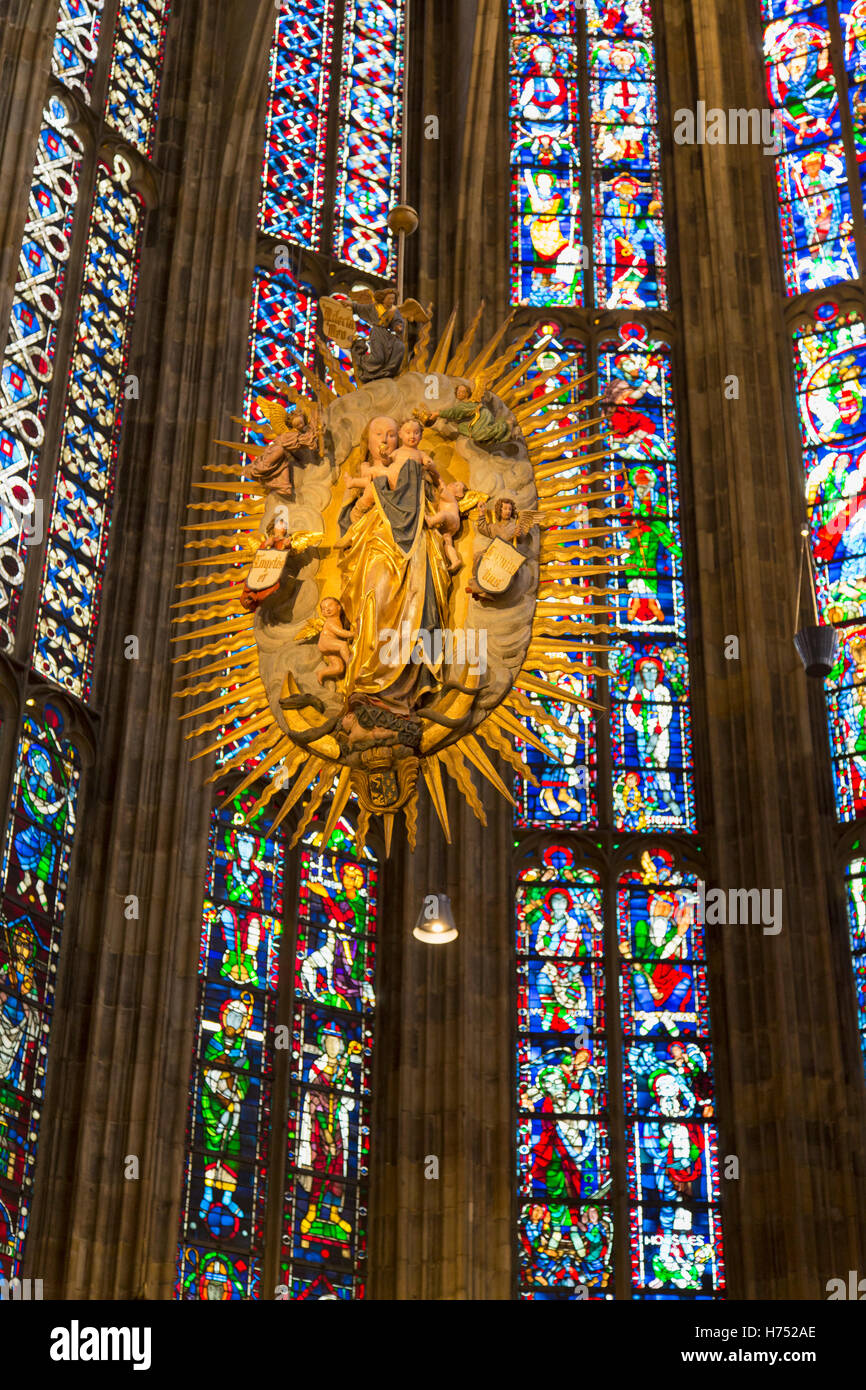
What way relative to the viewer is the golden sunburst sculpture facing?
toward the camera

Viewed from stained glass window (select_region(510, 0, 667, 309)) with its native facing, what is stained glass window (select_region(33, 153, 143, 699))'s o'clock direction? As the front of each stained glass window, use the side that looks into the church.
stained glass window (select_region(33, 153, 143, 699)) is roughly at 2 o'clock from stained glass window (select_region(510, 0, 667, 309)).

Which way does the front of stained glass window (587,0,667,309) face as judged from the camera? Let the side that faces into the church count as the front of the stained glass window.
facing the viewer

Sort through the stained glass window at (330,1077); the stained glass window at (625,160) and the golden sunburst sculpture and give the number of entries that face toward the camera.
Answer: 3

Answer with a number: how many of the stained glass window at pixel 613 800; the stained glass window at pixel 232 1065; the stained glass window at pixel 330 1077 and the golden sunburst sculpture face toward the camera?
4

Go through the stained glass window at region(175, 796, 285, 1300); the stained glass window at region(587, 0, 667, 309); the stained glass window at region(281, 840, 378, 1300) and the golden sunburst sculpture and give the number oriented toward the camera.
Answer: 4

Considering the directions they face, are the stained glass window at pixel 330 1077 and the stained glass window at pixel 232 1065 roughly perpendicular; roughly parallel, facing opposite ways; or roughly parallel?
roughly parallel

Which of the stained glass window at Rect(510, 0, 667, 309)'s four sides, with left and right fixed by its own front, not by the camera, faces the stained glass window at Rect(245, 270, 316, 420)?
right

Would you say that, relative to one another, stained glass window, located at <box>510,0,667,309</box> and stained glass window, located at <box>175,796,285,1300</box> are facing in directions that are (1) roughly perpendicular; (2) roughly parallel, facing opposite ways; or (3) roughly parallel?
roughly parallel

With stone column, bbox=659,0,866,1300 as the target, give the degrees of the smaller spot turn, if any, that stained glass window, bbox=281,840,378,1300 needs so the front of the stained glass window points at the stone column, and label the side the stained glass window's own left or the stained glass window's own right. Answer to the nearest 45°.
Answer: approximately 90° to the stained glass window's own left

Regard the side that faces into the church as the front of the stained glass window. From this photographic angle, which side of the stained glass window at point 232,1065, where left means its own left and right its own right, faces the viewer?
front

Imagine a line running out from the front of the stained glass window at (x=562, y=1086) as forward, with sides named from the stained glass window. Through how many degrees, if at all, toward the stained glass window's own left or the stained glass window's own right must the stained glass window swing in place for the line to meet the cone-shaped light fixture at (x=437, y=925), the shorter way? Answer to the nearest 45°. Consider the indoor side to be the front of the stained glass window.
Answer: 0° — it already faces it
